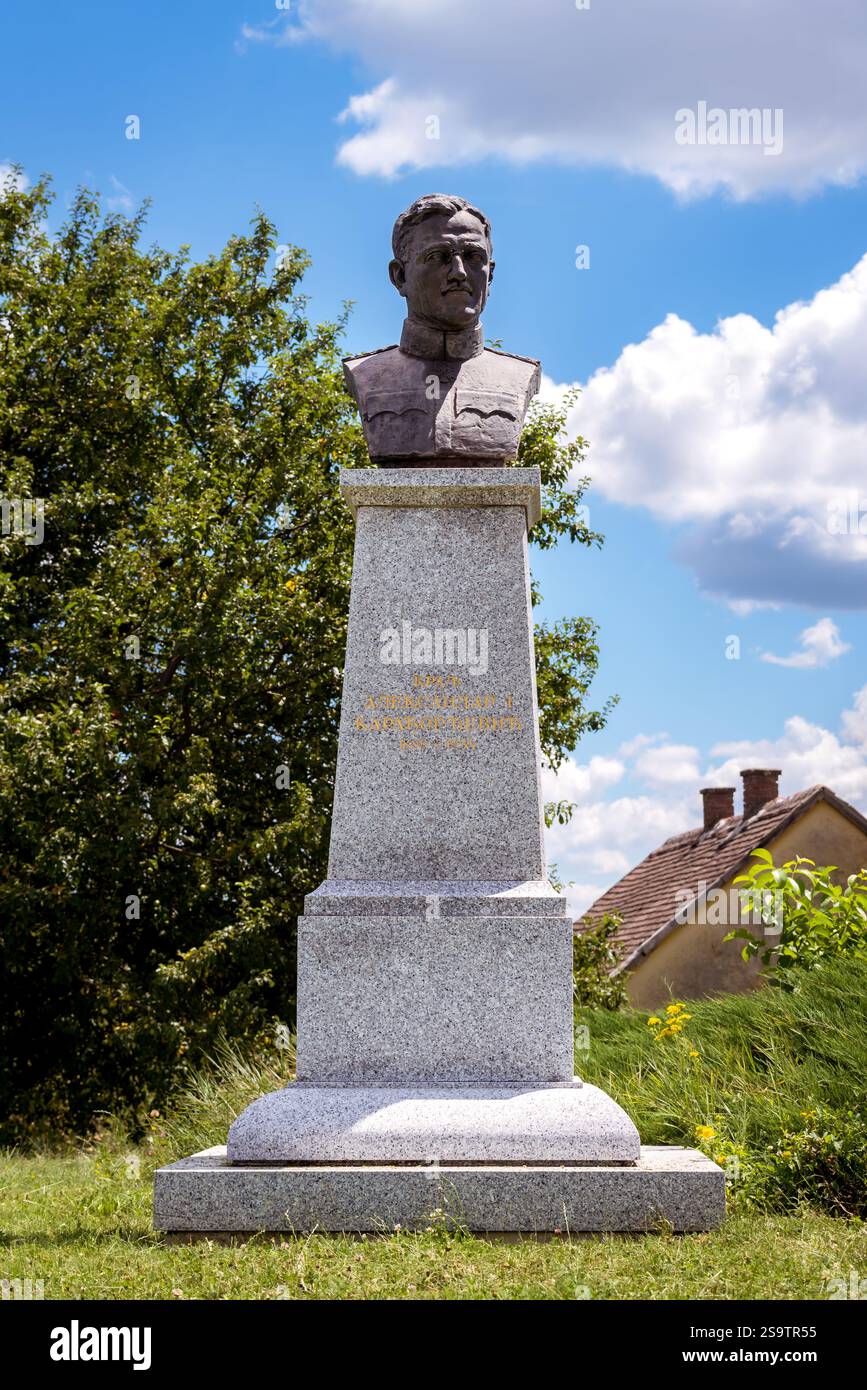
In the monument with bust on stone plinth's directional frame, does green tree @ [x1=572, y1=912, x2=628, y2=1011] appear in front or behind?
behind

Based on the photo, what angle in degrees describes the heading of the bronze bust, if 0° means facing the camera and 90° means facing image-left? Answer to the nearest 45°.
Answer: approximately 0°

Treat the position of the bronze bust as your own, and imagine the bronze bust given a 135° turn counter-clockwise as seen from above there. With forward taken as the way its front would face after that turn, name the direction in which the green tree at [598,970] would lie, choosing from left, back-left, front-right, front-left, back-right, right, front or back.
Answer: front-left

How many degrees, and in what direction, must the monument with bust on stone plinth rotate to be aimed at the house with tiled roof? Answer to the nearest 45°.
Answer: approximately 180°
